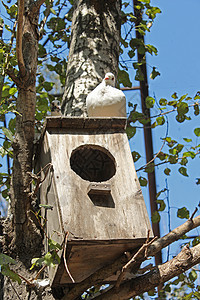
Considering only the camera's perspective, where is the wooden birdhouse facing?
facing the viewer
